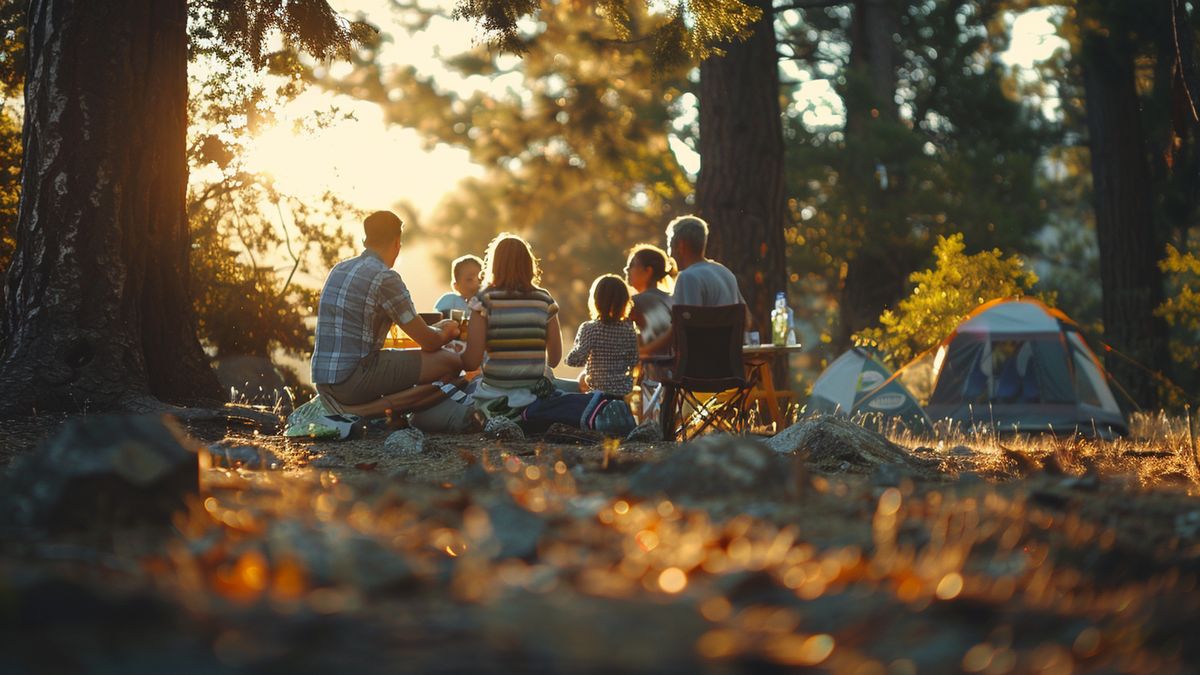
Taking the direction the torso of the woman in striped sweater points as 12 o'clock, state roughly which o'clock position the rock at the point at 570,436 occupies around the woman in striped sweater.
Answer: The rock is roughly at 5 o'clock from the woman in striped sweater.

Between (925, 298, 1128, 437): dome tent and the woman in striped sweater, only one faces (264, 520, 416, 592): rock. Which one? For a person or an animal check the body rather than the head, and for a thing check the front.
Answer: the dome tent

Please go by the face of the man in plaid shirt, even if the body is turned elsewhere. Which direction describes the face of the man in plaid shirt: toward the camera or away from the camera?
away from the camera

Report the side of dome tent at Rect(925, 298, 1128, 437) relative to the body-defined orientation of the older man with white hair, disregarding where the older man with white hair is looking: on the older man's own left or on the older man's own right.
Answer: on the older man's own right

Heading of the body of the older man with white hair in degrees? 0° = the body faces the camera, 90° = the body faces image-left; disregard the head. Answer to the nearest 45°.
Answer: approximately 135°

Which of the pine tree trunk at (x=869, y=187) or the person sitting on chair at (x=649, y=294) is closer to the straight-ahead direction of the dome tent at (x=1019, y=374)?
the person sitting on chair

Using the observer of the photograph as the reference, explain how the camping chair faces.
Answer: facing away from the viewer

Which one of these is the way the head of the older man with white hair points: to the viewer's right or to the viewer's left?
to the viewer's left

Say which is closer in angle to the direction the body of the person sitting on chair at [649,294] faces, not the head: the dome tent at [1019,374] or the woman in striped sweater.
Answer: the woman in striped sweater

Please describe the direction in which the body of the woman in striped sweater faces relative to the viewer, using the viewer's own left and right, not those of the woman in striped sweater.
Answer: facing away from the viewer

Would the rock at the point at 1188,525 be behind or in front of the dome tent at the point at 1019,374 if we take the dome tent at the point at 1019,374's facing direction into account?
in front

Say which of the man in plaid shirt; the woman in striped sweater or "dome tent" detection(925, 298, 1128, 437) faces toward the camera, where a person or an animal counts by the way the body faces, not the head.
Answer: the dome tent

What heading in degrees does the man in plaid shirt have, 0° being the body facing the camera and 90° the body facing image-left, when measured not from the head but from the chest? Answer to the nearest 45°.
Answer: approximately 225°

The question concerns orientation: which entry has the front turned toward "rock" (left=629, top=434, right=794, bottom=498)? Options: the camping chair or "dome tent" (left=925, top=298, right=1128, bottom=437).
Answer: the dome tent

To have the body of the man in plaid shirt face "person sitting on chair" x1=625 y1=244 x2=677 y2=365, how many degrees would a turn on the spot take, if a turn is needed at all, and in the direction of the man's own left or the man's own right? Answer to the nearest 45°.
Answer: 0° — they already face them

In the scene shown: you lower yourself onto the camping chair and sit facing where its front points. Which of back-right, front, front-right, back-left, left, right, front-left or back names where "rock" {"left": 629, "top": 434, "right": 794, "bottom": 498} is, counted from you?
back

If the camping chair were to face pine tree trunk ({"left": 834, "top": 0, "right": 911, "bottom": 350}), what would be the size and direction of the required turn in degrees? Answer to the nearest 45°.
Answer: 0° — it already faces it
